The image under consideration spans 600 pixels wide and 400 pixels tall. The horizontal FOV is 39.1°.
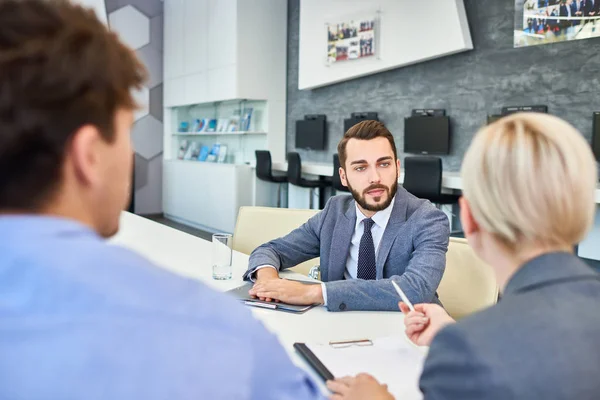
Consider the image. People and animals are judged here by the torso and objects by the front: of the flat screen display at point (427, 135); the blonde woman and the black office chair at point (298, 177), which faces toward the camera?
the flat screen display

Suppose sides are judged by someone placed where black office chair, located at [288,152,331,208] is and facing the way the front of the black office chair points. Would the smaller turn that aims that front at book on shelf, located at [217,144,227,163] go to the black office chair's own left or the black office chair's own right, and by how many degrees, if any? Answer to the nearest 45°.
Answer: approximately 135° to the black office chair's own left

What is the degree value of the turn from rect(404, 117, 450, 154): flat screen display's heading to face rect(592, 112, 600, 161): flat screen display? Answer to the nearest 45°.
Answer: approximately 45° to its left

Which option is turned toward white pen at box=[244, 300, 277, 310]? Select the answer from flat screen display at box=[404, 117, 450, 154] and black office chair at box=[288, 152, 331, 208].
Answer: the flat screen display

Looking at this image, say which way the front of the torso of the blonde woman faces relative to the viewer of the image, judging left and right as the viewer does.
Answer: facing away from the viewer and to the left of the viewer

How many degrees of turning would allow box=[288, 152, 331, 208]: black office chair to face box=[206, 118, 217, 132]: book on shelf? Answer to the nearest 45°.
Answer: approximately 135° to its left

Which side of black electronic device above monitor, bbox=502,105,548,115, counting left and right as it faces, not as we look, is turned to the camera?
front

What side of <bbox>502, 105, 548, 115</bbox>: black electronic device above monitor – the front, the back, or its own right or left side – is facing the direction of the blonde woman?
front

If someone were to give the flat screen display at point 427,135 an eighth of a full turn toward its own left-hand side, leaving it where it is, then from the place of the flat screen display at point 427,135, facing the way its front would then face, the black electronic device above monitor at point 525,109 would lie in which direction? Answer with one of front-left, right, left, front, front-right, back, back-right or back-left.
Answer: front

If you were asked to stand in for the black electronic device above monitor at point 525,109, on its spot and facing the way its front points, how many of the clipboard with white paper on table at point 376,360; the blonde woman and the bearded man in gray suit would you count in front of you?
3

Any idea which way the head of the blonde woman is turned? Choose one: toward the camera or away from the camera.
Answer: away from the camera
